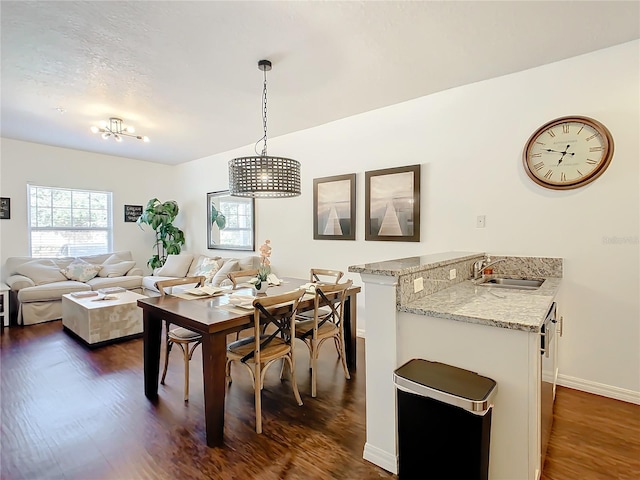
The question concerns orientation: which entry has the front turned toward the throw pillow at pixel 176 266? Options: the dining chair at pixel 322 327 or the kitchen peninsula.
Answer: the dining chair

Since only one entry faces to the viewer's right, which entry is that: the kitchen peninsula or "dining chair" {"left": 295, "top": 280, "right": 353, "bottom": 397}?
the kitchen peninsula

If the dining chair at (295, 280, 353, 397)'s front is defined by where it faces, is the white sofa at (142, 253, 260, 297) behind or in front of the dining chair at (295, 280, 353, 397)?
in front

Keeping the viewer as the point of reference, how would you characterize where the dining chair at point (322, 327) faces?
facing away from the viewer and to the left of the viewer

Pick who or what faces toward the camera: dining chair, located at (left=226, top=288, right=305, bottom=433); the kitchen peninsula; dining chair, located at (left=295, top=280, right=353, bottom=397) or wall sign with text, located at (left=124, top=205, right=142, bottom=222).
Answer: the wall sign with text

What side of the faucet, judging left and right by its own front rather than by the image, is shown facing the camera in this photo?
right

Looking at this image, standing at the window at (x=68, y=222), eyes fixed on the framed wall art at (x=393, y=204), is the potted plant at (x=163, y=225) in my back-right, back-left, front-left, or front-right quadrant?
front-left

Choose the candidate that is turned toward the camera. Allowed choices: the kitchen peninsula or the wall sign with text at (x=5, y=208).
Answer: the wall sign with text

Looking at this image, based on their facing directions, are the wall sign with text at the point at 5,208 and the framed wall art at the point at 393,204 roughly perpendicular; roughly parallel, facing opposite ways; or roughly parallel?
roughly perpendicular

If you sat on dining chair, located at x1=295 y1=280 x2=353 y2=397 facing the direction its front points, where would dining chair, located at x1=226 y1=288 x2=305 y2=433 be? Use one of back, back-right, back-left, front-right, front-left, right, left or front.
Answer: left

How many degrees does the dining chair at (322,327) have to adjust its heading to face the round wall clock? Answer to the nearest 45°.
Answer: approximately 135° to its right

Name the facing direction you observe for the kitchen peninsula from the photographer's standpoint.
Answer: facing to the right of the viewer

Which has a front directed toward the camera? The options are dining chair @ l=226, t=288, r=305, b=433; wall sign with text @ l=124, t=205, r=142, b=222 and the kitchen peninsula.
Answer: the wall sign with text

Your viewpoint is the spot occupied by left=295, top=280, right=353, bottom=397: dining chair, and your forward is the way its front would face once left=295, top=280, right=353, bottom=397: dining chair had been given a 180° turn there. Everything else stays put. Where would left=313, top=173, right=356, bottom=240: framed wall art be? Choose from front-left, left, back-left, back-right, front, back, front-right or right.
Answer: back-left

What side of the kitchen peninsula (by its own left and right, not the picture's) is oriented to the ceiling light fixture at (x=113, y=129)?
back

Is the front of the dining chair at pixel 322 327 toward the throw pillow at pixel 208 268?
yes

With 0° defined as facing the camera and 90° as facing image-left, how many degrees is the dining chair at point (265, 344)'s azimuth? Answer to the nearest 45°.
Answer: approximately 135°

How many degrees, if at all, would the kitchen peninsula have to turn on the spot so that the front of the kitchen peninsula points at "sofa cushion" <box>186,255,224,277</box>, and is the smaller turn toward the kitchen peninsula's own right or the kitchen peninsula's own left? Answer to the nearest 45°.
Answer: approximately 135° to the kitchen peninsula's own left

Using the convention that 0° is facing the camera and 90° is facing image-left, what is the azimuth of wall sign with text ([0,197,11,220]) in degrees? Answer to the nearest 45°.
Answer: approximately 0°

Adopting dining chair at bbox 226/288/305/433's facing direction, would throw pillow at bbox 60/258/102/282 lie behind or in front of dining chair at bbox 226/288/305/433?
in front

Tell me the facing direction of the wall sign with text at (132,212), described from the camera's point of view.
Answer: facing the viewer
